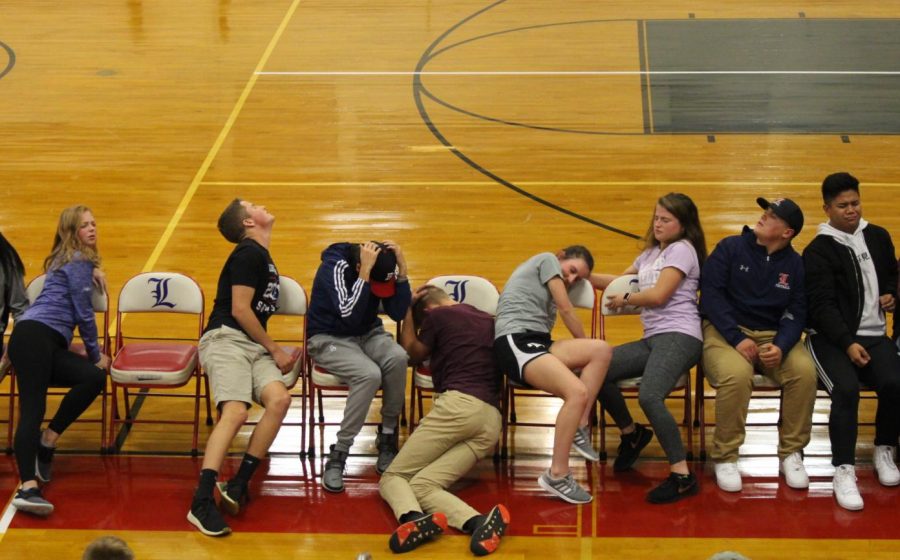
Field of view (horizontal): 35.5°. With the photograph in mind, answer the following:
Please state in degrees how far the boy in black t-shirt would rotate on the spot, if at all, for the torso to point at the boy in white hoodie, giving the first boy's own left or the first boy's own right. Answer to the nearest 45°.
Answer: approximately 45° to the first boy's own left

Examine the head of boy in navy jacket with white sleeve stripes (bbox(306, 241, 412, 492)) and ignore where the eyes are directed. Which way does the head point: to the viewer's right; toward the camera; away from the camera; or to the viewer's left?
toward the camera

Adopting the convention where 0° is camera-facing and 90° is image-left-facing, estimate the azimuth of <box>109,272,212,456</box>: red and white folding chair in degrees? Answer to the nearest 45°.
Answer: approximately 0°

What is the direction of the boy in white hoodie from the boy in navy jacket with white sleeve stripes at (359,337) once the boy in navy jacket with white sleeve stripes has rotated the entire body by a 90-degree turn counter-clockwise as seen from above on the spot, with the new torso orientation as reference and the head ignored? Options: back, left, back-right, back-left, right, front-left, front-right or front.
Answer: front-right

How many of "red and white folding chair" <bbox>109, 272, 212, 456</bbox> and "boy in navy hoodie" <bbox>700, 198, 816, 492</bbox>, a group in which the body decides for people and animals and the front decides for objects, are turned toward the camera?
2

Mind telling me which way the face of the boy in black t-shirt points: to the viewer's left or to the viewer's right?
to the viewer's right

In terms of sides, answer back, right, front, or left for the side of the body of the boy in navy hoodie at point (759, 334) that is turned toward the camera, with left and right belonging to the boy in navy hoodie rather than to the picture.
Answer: front

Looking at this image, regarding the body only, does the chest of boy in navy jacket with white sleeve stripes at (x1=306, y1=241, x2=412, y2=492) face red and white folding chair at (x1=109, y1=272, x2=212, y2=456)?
no

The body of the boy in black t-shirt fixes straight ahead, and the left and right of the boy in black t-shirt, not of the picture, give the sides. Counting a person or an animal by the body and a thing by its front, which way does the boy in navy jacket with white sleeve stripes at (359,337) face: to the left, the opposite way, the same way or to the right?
the same way

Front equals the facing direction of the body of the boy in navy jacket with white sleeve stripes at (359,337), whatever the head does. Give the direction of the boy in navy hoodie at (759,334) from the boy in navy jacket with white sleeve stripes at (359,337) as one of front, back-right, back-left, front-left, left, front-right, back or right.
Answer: front-left

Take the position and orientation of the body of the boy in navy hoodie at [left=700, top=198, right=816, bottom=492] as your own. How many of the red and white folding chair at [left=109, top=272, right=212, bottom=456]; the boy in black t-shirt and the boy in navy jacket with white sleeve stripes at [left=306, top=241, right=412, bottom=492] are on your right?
3

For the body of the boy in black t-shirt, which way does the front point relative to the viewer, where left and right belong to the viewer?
facing the viewer and to the right of the viewer

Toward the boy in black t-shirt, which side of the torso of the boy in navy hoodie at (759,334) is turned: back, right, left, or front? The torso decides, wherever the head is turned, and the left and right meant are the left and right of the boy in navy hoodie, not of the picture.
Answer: right

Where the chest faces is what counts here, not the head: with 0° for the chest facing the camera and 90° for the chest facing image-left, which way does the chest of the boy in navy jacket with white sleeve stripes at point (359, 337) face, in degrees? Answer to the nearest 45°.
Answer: approximately 315°
